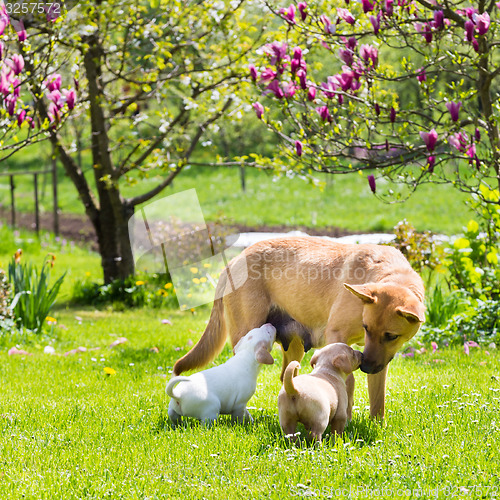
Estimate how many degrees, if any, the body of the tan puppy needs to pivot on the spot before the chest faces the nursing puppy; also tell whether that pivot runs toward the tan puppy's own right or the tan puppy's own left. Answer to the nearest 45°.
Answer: approximately 90° to the tan puppy's own left

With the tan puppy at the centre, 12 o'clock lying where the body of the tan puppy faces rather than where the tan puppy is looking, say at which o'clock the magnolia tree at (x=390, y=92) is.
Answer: The magnolia tree is roughly at 11 o'clock from the tan puppy.

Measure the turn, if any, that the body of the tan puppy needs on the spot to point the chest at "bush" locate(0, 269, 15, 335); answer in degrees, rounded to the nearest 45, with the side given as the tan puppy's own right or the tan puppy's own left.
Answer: approximately 90° to the tan puppy's own left

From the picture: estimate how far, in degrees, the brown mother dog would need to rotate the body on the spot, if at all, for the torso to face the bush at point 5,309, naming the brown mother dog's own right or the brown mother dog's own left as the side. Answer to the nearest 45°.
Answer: approximately 135° to the brown mother dog's own left

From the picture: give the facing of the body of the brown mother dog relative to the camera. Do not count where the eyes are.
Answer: to the viewer's right

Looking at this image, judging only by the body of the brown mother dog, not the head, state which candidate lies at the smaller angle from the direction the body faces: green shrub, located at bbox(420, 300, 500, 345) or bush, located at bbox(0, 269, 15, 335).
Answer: the green shrub

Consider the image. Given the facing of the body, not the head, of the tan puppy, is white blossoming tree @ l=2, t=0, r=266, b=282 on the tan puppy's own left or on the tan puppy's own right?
on the tan puppy's own left

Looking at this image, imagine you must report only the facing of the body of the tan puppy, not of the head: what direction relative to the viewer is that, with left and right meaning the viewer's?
facing away from the viewer and to the right of the viewer
